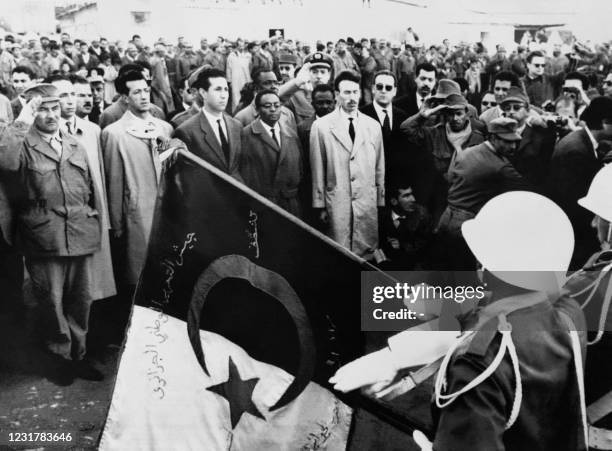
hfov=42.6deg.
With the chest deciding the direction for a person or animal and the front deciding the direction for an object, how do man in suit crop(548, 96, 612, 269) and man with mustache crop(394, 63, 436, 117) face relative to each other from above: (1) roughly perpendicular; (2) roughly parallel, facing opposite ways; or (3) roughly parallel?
roughly perpendicular

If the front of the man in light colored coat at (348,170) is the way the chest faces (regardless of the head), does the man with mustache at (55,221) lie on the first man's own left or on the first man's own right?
on the first man's own right

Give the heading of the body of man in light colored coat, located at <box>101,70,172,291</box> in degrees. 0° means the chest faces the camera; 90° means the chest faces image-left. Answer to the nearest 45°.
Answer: approximately 315°

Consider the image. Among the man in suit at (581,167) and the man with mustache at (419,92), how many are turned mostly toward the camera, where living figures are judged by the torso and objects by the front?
1

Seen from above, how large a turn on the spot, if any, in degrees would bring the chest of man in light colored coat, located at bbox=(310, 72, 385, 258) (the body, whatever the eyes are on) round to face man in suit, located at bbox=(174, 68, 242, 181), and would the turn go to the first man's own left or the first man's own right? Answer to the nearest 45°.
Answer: approximately 90° to the first man's own right

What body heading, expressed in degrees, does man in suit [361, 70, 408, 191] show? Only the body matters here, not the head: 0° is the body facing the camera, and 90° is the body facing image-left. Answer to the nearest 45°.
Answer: approximately 0°
